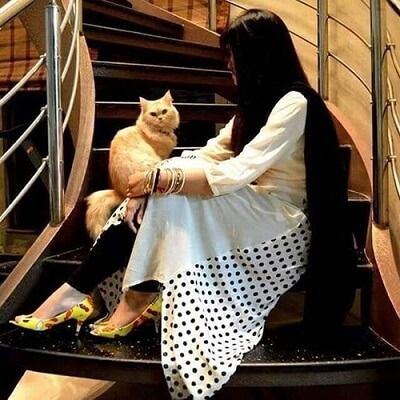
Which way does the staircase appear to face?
toward the camera

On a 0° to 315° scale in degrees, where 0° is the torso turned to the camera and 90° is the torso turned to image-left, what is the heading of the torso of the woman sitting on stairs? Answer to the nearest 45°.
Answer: approximately 90°
